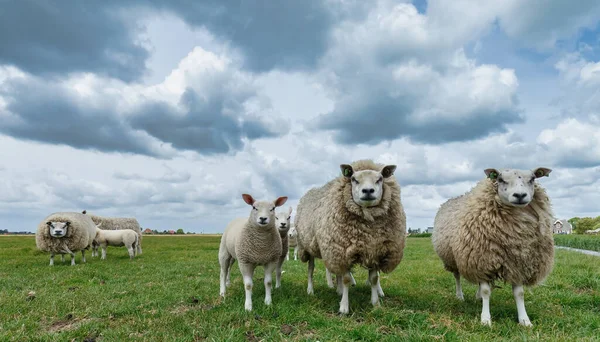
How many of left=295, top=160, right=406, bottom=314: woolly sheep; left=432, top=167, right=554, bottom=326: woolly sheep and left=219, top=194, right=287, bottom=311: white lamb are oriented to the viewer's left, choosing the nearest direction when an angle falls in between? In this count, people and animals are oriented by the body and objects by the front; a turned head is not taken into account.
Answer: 0

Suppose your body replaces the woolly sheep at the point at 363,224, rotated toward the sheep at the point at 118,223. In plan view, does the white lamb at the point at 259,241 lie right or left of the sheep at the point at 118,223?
left

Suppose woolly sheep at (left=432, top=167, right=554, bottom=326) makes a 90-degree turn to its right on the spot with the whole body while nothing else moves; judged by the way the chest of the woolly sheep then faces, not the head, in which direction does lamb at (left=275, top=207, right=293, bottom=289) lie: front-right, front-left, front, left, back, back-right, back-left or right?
front-right

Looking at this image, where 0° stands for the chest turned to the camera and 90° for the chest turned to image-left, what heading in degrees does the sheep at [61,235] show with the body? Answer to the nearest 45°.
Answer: approximately 45°

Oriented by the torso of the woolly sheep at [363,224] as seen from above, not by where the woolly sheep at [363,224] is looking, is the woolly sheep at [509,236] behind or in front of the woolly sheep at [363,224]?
in front

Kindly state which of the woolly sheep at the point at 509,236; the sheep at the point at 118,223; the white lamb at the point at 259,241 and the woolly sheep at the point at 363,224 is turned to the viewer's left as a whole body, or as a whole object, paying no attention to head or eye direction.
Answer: the sheep

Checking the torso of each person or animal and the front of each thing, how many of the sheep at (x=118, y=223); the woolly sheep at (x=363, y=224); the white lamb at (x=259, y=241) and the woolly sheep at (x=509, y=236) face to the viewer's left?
1

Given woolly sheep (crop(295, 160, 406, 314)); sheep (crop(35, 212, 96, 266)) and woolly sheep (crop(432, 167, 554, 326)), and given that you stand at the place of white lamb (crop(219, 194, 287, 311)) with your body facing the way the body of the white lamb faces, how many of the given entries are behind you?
1

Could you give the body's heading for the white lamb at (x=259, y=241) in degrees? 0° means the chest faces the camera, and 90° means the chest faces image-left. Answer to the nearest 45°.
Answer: approximately 315°

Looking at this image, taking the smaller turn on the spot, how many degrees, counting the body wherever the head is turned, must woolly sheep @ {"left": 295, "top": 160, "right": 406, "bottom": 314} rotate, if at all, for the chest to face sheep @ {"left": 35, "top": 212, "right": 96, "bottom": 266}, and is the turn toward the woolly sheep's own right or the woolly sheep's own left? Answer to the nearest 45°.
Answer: approximately 180°

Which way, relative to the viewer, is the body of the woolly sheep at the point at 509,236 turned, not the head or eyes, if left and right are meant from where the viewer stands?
facing the viewer and to the right of the viewer

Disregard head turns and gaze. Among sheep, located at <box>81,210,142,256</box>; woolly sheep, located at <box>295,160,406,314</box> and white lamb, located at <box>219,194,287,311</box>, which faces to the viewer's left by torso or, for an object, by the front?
the sheep
